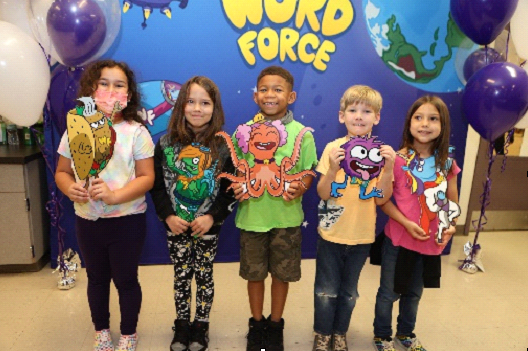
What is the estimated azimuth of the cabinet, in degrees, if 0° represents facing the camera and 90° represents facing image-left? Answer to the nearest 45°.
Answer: approximately 0°

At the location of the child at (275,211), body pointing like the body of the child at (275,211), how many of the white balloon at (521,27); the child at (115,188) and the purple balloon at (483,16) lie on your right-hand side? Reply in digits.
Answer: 1

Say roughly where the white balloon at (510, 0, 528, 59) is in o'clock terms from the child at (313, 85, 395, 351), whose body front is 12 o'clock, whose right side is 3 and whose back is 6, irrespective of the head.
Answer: The white balloon is roughly at 7 o'clock from the child.

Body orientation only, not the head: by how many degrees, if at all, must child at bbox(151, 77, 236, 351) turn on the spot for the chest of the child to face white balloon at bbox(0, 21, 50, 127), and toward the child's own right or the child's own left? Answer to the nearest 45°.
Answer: approximately 135° to the child's own right

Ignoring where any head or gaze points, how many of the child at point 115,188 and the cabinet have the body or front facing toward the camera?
2
